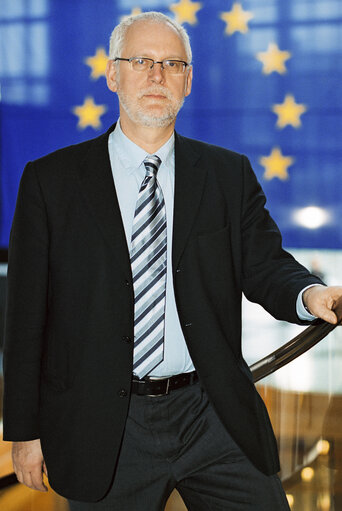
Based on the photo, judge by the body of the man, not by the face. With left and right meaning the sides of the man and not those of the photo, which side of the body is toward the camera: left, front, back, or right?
front

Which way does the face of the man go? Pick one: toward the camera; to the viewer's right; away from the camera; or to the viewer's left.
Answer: toward the camera

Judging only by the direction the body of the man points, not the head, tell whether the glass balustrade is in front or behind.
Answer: behind
